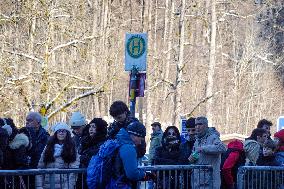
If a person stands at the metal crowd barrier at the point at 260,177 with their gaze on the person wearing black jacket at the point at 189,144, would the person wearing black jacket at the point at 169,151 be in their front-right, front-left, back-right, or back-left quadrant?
front-left

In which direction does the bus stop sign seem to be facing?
toward the camera

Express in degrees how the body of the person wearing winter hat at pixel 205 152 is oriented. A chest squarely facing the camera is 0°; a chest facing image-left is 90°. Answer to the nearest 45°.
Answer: approximately 45°

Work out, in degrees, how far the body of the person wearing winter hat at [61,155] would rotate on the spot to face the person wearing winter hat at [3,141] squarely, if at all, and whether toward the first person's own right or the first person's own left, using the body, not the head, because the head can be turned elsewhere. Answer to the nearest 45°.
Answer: approximately 90° to the first person's own right

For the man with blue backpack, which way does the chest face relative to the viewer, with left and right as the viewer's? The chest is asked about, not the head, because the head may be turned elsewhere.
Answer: facing to the right of the viewer

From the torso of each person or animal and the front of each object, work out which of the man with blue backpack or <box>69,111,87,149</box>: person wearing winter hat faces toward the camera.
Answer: the person wearing winter hat

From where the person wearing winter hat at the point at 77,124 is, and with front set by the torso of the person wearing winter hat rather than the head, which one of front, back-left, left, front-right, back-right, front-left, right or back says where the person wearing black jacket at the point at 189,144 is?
left

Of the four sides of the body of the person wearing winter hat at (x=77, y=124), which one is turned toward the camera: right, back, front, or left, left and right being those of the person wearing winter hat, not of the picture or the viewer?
front

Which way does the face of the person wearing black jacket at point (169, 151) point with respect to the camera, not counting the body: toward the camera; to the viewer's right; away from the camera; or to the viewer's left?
toward the camera

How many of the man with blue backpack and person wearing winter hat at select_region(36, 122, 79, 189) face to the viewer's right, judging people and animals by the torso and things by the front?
1

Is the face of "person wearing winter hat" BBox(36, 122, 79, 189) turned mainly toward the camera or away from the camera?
toward the camera

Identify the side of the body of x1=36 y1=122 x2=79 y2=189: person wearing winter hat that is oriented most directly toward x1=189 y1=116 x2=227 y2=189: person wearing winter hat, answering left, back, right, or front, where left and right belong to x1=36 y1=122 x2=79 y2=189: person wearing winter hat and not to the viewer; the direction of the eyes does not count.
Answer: left
